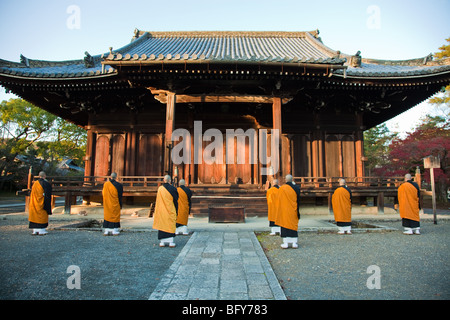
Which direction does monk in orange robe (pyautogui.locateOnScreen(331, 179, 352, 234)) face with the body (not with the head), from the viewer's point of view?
away from the camera

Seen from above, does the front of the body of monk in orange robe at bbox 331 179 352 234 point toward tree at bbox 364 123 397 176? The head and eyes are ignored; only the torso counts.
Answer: yes

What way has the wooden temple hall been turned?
toward the camera

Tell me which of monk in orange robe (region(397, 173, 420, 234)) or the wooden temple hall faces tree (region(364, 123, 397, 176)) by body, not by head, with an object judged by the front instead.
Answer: the monk in orange robe

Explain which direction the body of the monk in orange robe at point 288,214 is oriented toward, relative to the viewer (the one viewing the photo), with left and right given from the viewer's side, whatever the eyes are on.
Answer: facing away from the viewer

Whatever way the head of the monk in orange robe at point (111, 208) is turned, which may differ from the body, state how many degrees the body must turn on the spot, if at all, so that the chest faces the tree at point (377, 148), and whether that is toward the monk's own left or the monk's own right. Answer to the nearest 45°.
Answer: approximately 45° to the monk's own right

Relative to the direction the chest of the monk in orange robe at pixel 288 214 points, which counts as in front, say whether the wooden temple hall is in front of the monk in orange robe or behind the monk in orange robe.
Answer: in front

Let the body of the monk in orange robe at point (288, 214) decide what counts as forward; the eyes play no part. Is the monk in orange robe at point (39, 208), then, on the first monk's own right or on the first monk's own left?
on the first monk's own left

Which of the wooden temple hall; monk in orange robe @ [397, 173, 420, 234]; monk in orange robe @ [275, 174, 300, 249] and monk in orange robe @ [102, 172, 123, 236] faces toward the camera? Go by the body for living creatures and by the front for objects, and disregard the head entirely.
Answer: the wooden temple hall

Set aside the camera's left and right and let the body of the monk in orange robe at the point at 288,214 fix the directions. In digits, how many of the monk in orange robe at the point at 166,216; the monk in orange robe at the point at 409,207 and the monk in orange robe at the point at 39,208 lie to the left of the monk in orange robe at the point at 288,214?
2

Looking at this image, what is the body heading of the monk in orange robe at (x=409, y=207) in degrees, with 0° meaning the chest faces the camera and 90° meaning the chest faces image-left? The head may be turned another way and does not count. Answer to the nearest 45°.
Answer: approximately 180°

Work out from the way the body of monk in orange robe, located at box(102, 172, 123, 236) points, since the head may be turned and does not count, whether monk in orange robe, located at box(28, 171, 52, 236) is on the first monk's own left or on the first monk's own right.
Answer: on the first monk's own left

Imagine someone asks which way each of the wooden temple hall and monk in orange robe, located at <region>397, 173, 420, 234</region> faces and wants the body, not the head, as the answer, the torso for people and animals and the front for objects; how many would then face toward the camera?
1

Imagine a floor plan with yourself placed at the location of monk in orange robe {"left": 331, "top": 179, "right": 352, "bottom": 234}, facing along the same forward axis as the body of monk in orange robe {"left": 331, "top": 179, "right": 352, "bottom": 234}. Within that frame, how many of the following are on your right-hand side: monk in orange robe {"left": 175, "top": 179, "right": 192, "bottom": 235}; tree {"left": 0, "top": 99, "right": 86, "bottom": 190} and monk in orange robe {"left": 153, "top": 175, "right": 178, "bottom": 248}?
0

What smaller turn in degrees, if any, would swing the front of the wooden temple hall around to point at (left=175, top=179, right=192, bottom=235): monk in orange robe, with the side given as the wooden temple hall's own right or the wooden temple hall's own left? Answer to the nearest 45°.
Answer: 0° — it already faces them

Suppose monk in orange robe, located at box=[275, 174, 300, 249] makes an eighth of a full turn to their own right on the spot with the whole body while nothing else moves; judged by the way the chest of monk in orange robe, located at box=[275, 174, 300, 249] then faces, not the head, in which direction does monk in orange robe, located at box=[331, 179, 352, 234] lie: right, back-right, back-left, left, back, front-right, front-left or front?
front

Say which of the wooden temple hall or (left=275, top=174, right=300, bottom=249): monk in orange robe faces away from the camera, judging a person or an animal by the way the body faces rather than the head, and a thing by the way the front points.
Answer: the monk in orange robe

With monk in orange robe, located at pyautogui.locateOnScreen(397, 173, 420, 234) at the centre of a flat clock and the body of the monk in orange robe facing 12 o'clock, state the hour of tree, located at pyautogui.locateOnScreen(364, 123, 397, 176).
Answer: The tree is roughly at 12 o'clock from the monk in orange robe.

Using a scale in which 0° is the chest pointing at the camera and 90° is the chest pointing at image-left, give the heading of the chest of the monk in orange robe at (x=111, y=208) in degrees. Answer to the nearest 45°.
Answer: approximately 180°

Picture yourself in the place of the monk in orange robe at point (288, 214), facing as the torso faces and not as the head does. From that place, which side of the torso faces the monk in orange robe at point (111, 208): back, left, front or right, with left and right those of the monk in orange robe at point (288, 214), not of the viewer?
left
